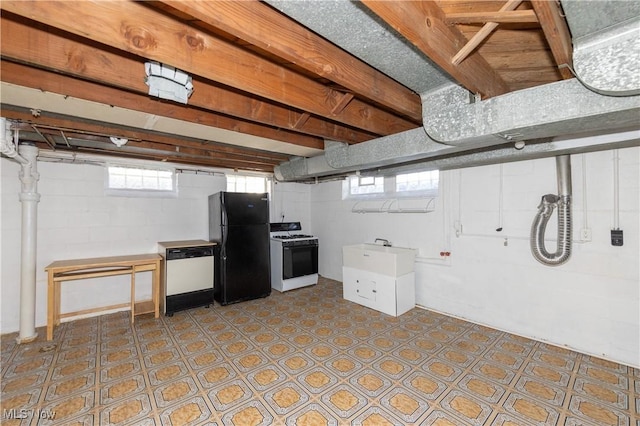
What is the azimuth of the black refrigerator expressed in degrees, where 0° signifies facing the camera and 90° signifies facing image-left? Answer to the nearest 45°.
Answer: approximately 315°

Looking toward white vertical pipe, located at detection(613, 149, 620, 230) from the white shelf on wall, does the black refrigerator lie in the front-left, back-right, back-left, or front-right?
back-right

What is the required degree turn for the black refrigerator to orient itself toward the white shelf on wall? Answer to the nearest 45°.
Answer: approximately 45° to its left

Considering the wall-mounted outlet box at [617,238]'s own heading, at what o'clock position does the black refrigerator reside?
The black refrigerator is roughly at 2 o'clock from the wall-mounted outlet box.
